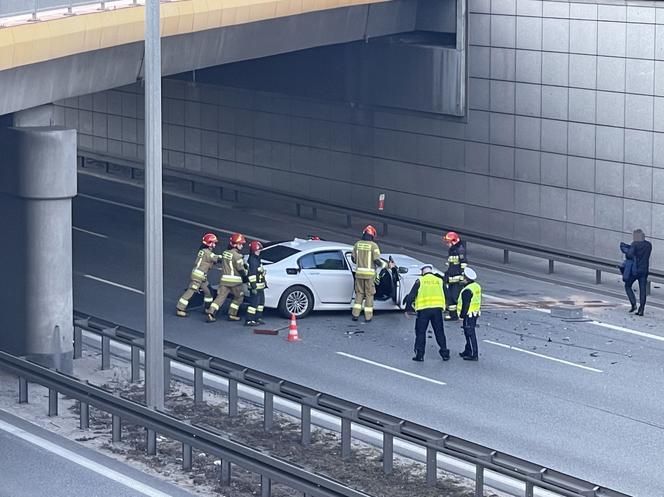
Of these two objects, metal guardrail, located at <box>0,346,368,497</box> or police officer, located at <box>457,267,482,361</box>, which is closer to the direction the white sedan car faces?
the police officer

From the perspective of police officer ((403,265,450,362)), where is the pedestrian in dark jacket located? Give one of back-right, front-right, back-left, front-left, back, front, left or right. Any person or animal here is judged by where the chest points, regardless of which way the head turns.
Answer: front-right

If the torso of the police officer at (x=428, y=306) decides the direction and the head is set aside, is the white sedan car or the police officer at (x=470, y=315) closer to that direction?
the white sedan car

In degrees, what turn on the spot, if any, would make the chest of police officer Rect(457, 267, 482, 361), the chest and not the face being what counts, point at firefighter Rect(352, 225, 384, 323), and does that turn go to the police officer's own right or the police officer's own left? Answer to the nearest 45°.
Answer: approximately 45° to the police officer's own right

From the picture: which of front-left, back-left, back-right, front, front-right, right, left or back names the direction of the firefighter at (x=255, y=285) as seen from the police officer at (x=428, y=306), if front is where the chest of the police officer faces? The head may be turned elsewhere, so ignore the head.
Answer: front-left

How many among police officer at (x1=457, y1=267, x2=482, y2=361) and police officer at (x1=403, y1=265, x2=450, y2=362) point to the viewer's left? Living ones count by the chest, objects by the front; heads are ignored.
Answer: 1

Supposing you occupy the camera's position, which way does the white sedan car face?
facing to the right of the viewer

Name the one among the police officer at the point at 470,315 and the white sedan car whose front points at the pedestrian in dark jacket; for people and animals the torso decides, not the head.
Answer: the white sedan car

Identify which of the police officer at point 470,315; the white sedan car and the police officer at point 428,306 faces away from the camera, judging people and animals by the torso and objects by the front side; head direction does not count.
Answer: the police officer at point 428,306

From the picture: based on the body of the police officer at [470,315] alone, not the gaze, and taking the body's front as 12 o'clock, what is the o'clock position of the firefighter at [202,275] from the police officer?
The firefighter is roughly at 1 o'clock from the police officer.

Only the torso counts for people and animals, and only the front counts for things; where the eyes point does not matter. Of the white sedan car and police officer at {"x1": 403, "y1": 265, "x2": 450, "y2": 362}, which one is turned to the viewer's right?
the white sedan car

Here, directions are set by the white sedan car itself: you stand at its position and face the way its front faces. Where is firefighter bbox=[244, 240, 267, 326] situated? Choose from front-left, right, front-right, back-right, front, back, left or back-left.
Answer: back-right

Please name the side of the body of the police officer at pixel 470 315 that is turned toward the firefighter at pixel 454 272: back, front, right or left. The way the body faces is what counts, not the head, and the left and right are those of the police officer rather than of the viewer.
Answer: right

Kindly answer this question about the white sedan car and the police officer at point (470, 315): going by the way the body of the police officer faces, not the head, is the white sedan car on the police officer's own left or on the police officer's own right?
on the police officer's own right

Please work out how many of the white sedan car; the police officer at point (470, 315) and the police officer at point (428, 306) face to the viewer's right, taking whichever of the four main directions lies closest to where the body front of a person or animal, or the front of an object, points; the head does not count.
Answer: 1

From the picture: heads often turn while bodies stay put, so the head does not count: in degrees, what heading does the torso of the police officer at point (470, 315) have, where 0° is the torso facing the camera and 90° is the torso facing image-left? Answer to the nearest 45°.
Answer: approximately 90°

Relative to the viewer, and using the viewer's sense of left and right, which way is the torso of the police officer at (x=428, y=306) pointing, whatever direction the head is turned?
facing away from the viewer

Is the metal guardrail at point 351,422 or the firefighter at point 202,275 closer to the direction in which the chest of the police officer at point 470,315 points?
the firefighter
